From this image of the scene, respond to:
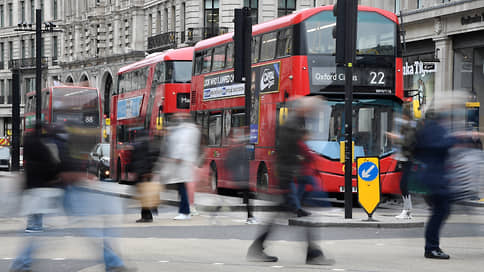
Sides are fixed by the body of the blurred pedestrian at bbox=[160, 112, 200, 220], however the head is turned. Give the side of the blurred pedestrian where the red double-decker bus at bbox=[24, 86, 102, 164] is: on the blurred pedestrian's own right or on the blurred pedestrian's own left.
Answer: on the blurred pedestrian's own right

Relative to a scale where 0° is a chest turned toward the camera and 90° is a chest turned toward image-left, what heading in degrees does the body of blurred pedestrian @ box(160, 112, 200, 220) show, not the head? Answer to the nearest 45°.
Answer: approximately 90°

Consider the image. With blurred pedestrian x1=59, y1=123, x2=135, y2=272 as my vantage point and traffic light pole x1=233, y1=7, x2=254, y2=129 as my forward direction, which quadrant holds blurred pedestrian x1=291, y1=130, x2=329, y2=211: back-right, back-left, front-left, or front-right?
front-right

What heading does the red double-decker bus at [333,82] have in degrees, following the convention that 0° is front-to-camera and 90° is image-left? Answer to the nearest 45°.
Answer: approximately 315°

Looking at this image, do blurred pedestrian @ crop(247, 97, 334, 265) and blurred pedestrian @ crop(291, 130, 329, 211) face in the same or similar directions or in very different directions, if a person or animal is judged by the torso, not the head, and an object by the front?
same or similar directions

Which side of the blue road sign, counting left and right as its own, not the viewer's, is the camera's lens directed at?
front

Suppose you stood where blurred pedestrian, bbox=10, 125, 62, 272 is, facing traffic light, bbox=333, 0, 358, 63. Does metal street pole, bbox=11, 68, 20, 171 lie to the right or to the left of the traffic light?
left
